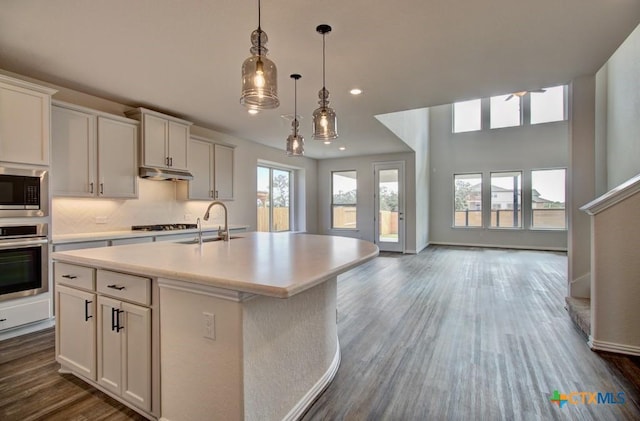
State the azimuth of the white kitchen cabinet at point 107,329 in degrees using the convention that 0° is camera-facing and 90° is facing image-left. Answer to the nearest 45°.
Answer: approximately 45°

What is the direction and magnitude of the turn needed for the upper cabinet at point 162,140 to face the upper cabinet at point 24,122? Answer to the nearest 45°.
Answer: approximately 90° to its right

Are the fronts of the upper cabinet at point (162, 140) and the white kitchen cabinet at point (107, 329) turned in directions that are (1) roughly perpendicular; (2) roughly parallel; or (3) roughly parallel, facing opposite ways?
roughly perpendicular

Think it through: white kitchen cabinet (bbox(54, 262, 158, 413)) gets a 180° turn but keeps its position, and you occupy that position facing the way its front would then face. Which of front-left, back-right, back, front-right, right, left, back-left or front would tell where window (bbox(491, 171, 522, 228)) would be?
front-right

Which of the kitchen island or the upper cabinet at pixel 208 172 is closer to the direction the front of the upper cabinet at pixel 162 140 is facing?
the kitchen island

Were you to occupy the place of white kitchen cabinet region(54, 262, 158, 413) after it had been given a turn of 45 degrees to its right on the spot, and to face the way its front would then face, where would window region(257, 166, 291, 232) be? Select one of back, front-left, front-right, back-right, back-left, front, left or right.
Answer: back-right

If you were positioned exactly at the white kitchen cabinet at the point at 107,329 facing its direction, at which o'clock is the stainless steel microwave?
The stainless steel microwave is roughly at 4 o'clock from the white kitchen cabinet.

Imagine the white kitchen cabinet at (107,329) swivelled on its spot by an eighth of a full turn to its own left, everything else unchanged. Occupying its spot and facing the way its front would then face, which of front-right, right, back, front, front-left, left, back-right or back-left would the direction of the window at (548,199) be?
left

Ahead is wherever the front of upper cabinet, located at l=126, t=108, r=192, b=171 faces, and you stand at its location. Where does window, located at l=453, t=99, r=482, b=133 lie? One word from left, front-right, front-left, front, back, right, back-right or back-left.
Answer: front-left

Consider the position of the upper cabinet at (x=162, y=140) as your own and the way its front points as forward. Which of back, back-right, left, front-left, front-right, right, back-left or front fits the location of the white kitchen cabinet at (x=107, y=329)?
front-right

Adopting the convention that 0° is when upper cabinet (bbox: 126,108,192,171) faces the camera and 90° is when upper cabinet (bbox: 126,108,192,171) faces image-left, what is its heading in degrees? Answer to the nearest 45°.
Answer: approximately 315°

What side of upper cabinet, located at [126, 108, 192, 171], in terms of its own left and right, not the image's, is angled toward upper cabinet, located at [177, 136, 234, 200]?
left

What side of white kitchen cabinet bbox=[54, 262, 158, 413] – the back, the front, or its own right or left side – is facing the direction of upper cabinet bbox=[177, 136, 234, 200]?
back
